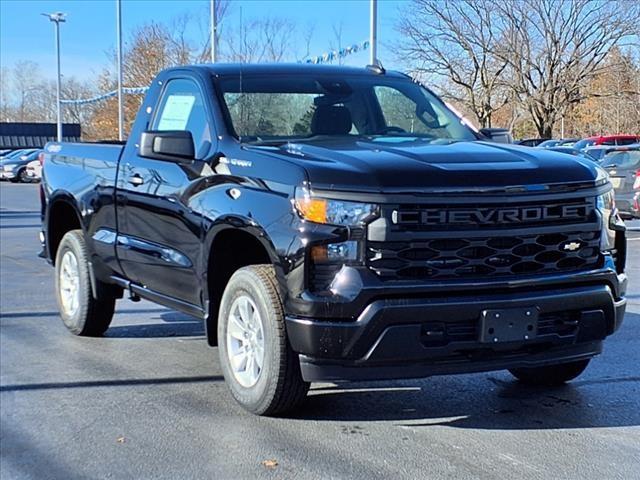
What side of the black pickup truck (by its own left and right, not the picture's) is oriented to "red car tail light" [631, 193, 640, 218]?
left

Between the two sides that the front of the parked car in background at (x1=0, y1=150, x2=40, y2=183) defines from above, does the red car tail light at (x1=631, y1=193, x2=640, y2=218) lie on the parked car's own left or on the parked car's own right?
on the parked car's own left

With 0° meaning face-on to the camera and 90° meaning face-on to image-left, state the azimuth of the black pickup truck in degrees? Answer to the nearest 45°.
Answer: approximately 315°

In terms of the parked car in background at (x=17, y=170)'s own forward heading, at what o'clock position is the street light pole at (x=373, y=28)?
The street light pole is roughly at 10 o'clock from the parked car in background.

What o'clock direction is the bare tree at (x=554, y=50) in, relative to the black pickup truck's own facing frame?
The bare tree is roughly at 8 o'clock from the black pickup truck.

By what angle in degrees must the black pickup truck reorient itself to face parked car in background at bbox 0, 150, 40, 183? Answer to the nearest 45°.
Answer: approximately 135° to its left

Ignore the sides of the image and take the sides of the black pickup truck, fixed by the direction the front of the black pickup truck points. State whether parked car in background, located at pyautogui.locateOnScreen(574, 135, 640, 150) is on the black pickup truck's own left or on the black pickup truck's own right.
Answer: on the black pickup truck's own left
